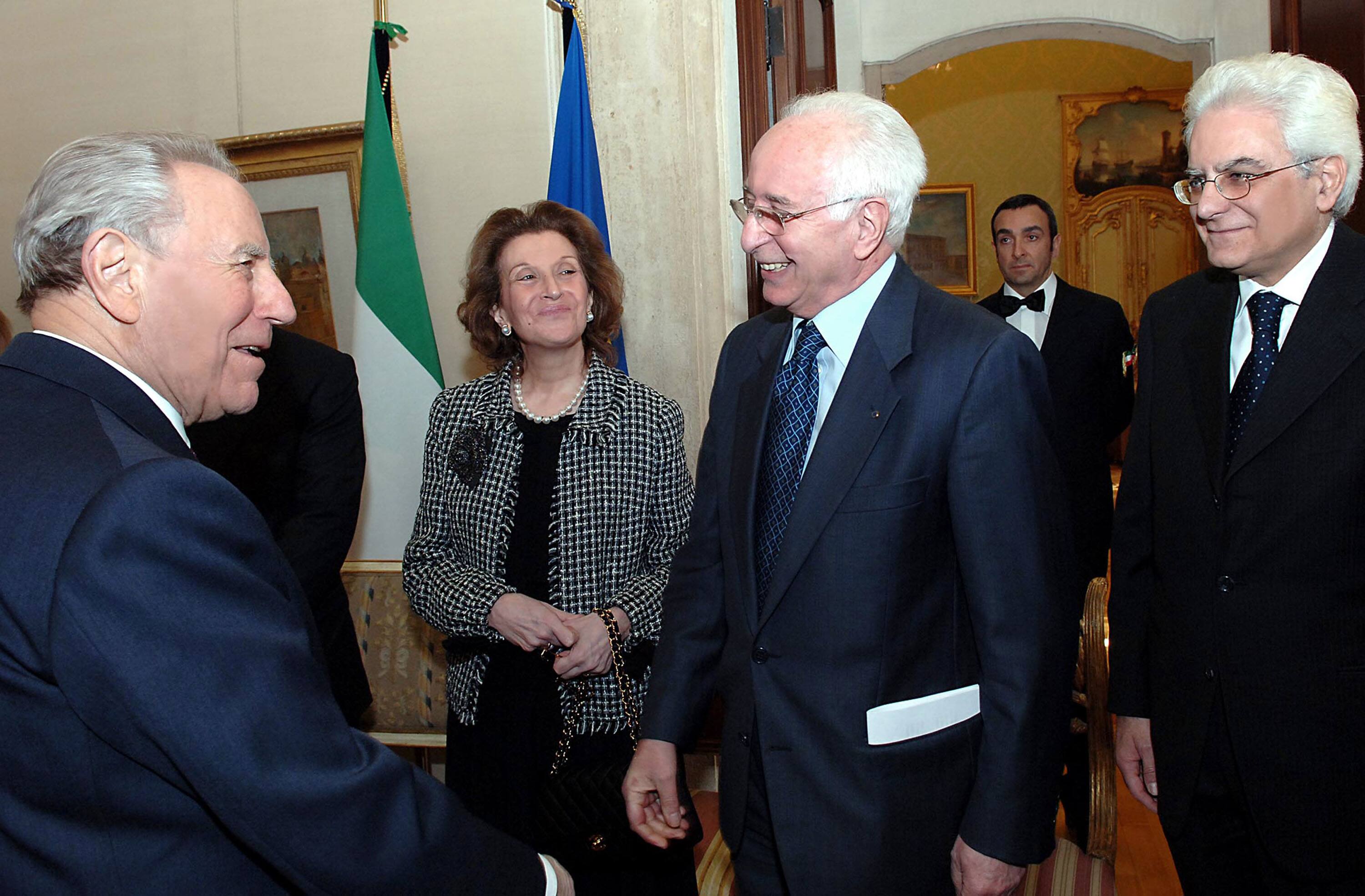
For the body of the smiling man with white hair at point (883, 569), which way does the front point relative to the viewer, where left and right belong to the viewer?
facing the viewer and to the left of the viewer

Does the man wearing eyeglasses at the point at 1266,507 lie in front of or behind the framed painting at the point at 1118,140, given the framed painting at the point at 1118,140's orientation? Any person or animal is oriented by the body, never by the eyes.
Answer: in front

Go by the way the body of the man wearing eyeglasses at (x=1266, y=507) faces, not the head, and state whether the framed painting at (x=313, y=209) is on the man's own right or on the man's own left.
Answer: on the man's own right

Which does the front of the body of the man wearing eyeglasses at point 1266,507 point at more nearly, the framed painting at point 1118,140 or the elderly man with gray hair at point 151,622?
the elderly man with gray hair

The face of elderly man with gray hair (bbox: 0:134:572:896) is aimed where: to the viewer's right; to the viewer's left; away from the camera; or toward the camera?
to the viewer's right

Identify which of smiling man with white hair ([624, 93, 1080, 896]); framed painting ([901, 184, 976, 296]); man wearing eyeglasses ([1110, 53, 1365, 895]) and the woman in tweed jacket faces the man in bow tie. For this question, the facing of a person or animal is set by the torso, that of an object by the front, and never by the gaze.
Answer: the framed painting

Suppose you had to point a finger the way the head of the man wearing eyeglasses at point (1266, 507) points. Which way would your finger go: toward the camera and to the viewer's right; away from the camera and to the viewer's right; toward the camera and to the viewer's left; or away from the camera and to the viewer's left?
toward the camera and to the viewer's left

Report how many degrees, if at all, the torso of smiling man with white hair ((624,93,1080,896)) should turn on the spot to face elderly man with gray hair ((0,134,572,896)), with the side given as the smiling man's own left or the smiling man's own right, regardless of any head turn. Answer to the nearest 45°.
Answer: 0° — they already face them

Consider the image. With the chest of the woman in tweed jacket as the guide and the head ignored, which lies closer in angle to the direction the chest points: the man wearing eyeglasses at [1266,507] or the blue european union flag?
the man wearing eyeglasses

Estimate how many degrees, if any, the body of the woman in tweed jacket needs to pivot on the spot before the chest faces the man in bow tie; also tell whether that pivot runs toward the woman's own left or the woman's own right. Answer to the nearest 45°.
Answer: approximately 135° to the woman's own left

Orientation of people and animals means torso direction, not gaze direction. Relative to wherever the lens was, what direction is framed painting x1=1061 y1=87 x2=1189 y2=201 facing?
facing the viewer

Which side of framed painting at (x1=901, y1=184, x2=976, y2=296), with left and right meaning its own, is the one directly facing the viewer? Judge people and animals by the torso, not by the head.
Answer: front

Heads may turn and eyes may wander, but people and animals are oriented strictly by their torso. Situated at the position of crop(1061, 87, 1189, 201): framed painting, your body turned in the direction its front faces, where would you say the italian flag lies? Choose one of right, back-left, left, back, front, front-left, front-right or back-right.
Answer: front

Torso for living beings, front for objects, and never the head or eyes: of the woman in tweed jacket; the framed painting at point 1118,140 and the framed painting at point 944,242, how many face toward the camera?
3
